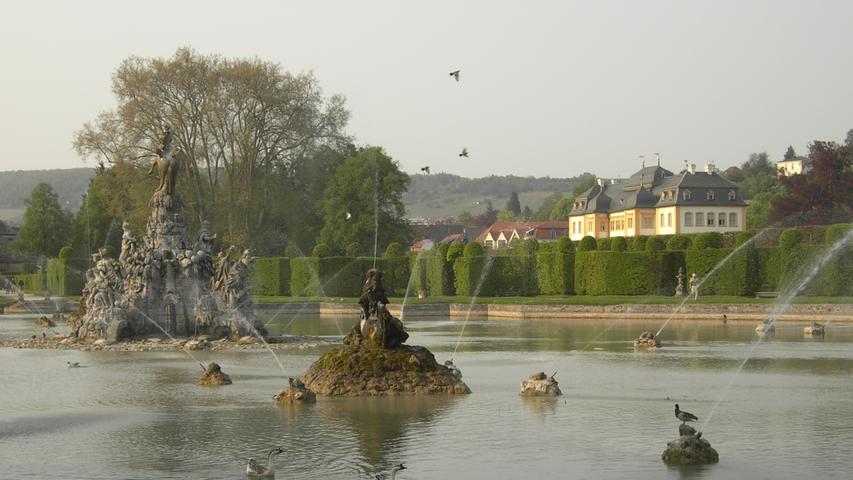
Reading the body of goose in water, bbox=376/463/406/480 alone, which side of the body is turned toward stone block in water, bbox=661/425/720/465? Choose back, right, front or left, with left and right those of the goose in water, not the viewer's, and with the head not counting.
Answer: front

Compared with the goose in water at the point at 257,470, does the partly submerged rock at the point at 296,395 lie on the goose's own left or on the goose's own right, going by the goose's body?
on the goose's own left

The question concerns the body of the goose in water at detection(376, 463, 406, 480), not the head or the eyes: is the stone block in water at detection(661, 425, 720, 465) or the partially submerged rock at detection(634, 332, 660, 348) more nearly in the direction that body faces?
the stone block in water

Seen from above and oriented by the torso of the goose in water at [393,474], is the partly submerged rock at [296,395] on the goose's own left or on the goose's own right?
on the goose's own left

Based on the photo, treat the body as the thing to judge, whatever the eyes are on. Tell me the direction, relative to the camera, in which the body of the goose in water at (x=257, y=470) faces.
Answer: to the viewer's right

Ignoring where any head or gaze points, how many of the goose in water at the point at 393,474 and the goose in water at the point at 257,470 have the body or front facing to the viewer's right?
2

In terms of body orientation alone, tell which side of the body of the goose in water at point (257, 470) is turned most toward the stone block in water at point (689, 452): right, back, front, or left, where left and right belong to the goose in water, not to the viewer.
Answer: front

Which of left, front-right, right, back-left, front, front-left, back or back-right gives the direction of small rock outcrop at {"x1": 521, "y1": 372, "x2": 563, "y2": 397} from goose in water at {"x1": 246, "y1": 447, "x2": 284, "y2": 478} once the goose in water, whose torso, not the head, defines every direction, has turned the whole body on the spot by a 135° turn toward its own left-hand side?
right

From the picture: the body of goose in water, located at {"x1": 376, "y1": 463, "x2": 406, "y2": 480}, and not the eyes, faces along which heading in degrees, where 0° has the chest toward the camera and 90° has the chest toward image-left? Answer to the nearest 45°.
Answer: approximately 270°

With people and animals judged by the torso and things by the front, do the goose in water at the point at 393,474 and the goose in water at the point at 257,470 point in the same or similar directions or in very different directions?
same or similar directions

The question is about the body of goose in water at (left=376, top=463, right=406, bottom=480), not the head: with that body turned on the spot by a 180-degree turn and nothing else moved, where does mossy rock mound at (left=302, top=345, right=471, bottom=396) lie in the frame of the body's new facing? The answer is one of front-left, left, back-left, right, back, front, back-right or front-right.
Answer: right
